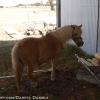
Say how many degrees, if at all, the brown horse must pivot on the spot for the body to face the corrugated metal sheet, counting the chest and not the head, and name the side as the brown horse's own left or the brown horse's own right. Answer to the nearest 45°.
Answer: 0° — it already faces it

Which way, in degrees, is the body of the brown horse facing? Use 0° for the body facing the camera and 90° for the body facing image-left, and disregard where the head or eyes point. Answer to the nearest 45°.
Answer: approximately 225°
